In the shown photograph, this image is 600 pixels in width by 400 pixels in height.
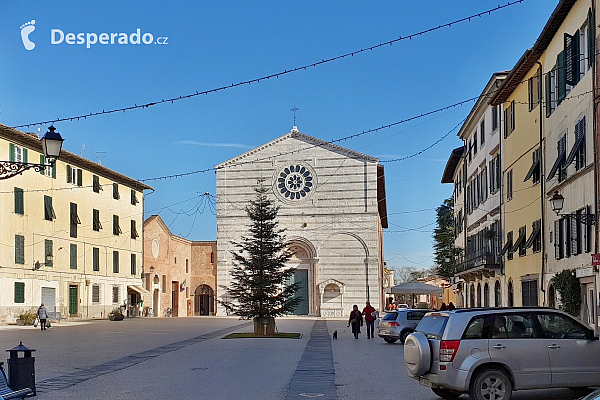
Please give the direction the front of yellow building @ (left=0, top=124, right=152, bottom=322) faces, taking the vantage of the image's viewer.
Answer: facing the viewer and to the right of the viewer

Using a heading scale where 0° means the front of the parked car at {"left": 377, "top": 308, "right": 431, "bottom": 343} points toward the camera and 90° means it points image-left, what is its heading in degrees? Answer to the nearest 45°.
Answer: approximately 225°

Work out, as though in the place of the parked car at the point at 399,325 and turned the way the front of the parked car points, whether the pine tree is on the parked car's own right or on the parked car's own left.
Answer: on the parked car's own left

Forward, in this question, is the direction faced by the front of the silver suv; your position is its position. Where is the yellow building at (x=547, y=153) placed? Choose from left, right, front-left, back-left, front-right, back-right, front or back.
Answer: front-left

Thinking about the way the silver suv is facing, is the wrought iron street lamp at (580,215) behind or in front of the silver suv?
in front

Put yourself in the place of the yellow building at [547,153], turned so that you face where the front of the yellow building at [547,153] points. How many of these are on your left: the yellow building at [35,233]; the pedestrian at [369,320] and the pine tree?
0

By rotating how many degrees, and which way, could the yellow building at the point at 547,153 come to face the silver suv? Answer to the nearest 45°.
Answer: approximately 45° to its left

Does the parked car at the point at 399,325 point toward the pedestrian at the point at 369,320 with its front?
no

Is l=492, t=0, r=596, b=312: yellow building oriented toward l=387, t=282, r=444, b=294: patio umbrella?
no
